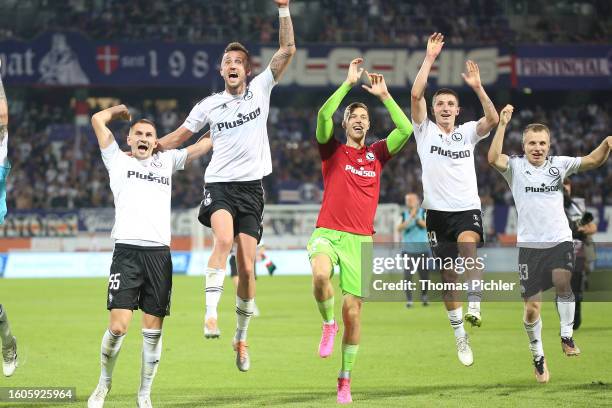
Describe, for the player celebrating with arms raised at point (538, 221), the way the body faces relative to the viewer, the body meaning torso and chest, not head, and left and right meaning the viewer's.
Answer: facing the viewer

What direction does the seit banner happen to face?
toward the camera

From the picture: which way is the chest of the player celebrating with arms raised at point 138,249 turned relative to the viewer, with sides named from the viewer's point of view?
facing the viewer

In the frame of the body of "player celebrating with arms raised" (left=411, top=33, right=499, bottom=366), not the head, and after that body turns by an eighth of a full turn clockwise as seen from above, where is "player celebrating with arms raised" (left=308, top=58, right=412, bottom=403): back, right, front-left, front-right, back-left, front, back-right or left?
front

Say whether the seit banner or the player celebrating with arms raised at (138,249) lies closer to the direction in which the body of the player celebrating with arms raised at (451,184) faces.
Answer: the player celebrating with arms raised

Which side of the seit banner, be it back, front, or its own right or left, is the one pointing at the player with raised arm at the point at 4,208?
front

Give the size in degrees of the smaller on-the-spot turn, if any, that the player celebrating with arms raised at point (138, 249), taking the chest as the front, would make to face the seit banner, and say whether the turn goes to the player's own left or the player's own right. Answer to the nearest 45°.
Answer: approximately 180°

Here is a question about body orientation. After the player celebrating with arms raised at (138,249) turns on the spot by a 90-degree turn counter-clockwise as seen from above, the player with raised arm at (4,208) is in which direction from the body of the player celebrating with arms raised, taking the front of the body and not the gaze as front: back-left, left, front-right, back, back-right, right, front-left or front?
back-left

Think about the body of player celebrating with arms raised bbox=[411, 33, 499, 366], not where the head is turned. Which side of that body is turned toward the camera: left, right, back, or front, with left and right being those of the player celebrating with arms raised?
front

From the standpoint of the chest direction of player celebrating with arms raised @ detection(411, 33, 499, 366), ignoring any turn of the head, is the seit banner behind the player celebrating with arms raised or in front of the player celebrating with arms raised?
behind

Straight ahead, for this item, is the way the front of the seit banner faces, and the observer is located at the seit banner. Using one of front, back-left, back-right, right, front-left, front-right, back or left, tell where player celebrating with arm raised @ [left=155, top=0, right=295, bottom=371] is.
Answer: front
